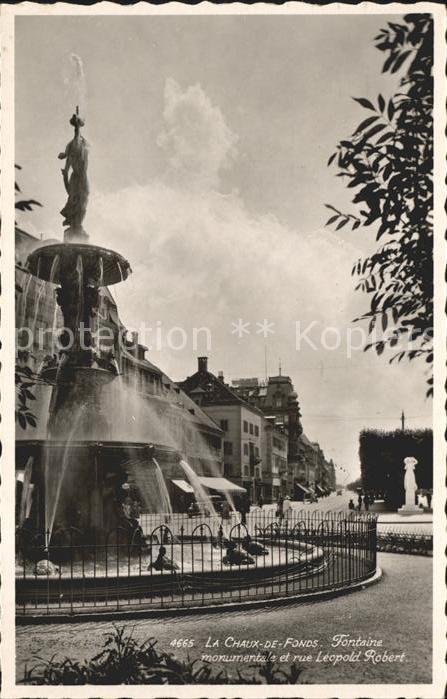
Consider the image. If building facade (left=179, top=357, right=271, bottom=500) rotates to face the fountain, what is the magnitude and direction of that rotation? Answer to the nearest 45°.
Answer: approximately 45° to its right

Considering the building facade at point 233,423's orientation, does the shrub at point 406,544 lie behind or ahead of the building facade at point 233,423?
ahead

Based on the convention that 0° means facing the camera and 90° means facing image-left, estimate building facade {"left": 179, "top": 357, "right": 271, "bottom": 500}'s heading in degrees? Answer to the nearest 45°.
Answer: approximately 315°

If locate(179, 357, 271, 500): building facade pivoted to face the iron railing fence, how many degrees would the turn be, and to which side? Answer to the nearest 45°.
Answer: approximately 45° to its right

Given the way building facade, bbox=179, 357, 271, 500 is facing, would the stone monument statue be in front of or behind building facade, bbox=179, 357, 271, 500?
in front

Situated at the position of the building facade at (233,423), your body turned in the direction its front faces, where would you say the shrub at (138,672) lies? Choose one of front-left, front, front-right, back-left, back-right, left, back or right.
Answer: front-right
